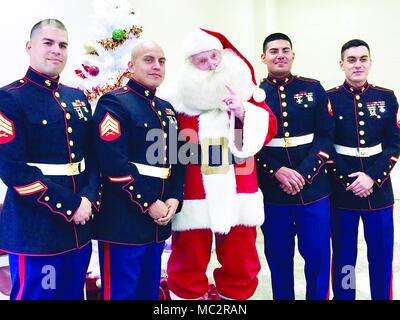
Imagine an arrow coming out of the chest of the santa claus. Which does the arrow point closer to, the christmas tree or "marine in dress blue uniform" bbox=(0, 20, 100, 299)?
the marine in dress blue uniform

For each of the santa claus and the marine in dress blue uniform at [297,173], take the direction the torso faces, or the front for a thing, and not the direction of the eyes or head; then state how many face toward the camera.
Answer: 2

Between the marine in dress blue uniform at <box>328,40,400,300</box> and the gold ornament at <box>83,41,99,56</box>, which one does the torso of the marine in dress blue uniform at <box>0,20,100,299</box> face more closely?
the marine in dress blue uniform

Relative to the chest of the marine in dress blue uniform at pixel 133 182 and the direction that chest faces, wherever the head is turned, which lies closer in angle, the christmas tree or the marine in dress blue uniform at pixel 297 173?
the marine in dress blue uniform

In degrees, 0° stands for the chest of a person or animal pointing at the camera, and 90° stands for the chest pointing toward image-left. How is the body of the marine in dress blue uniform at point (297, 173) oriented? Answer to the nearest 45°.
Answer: approximately 0°

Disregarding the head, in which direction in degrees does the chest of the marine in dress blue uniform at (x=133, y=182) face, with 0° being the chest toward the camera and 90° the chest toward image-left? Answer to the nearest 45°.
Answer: approximately 315°
